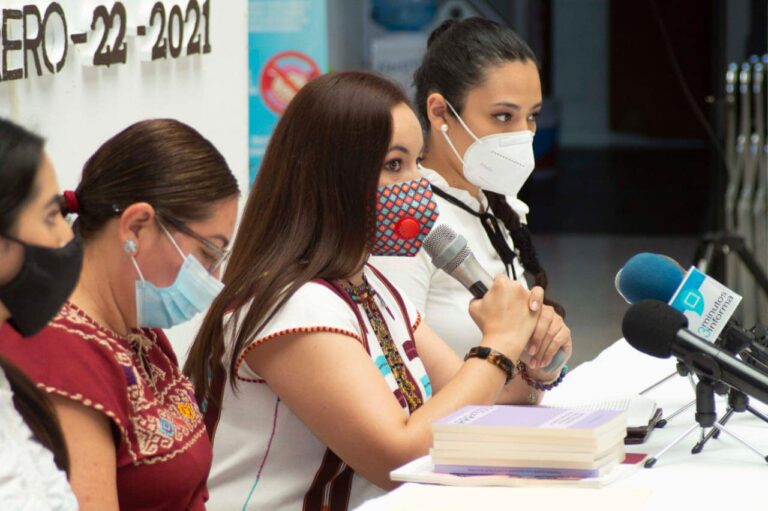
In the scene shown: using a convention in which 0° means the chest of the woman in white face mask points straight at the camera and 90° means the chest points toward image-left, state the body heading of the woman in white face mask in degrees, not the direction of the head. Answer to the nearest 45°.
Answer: approximately 315°

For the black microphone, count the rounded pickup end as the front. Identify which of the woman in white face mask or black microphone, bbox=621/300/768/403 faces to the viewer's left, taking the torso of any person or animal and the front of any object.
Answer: the black microphone

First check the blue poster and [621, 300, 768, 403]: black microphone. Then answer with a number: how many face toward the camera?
1

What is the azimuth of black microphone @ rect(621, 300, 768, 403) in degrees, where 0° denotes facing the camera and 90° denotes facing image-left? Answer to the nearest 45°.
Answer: approximately 90°

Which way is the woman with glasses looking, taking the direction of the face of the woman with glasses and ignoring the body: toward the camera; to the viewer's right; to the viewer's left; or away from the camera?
to the viewer's right

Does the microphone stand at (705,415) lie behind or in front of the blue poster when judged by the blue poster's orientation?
in front
